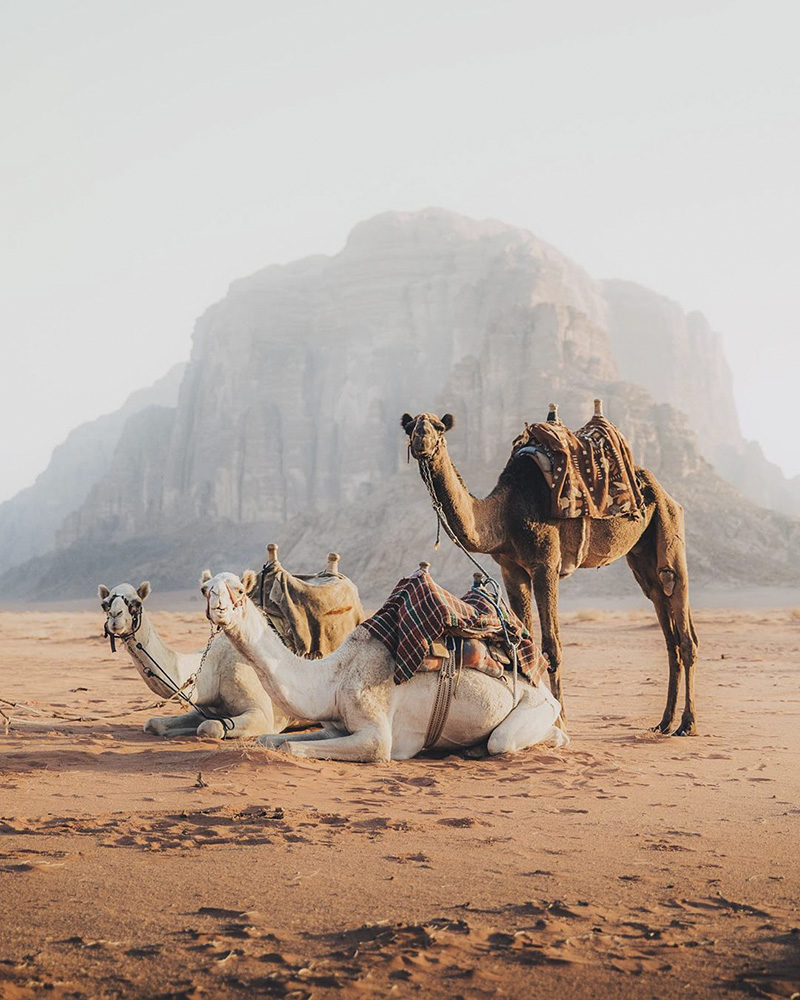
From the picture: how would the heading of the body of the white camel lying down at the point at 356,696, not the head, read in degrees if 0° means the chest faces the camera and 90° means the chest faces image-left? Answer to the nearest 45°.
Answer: approximately 90°

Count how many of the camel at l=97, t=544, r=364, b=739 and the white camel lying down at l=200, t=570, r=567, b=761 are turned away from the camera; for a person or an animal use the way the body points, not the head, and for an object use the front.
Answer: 0

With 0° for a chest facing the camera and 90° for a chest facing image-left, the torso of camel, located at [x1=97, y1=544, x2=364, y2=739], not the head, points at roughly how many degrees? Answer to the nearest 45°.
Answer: approximately 45°

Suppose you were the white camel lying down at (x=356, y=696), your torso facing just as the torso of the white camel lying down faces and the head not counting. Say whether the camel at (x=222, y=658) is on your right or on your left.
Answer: on your right

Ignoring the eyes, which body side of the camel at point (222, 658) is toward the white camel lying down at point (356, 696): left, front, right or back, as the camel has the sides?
left
